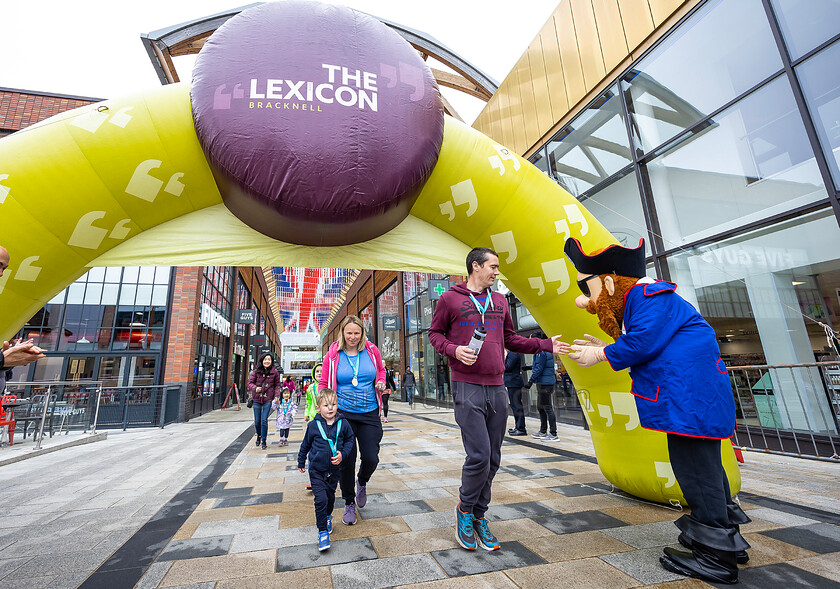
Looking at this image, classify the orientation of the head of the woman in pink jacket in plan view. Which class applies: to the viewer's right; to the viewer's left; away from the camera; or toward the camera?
toward the camera

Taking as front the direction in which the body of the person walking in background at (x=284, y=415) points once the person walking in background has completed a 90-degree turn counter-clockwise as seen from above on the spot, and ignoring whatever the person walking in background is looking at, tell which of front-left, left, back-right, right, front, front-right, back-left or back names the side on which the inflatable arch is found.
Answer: right

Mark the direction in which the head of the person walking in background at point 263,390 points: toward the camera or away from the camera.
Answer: toward the camera

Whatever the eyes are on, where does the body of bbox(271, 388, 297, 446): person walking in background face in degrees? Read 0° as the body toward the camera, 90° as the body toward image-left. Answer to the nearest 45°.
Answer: approximately 0°

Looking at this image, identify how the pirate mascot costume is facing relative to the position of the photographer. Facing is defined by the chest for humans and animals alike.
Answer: facing to the left of the viewer

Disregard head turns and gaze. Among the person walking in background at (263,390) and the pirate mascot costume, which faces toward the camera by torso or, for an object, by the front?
the person walking in background

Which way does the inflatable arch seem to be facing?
toward the camera

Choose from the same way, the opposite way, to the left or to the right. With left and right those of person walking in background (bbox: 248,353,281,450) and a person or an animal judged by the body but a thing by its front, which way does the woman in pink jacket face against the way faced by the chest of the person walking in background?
the same way

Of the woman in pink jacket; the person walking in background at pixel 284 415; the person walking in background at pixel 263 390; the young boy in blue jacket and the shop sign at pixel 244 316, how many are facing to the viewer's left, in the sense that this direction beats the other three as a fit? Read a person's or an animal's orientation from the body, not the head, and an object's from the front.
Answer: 0

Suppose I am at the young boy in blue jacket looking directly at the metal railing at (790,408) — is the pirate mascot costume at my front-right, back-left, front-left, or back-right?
front-right

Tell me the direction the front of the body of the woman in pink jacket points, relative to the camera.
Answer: toward the camera

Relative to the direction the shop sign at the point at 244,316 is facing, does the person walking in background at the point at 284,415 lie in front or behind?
in front

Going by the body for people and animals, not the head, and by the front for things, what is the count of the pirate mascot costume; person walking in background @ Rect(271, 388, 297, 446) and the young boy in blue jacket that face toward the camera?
2

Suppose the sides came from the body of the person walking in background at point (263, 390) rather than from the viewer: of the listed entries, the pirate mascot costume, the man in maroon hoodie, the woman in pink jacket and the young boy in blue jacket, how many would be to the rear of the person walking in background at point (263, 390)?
0

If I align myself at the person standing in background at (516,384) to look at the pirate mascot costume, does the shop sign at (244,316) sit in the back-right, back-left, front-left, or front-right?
back-right

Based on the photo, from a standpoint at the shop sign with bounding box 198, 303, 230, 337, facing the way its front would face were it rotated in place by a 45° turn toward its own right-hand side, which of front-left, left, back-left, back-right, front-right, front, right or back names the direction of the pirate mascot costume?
front

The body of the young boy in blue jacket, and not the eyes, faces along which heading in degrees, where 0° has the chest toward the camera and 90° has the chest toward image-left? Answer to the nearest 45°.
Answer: approximately 0°

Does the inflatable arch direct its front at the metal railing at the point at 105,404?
no

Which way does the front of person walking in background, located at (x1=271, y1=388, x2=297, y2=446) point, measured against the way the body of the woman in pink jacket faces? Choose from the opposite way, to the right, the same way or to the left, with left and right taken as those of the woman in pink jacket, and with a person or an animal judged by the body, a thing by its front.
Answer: the same way
